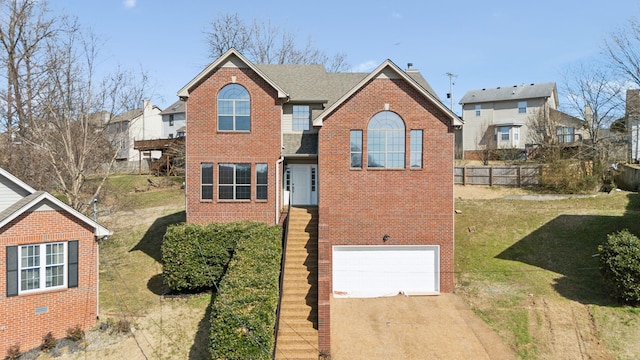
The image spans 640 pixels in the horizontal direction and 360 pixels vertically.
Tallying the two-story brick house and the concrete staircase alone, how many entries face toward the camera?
2

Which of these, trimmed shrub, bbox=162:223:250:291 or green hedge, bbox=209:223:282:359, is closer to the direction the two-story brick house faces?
the green hedge

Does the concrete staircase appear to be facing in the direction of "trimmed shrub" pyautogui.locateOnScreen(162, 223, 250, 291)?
no

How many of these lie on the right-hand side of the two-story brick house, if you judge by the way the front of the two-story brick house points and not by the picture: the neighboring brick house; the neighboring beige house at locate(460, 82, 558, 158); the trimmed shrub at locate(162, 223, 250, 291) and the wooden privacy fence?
2

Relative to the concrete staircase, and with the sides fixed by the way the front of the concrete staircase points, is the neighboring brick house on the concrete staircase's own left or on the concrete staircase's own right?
on the concrete staircase's own right

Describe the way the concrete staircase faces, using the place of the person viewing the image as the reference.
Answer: facing the viewer

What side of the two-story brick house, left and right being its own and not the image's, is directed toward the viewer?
front

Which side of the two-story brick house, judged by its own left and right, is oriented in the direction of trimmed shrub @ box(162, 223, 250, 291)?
right

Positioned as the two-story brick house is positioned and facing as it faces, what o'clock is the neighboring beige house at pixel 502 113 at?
The neighboring beige house is roughly at 7 o'clock from the two-story brick house.

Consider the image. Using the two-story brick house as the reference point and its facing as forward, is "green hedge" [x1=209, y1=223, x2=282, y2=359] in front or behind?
in front

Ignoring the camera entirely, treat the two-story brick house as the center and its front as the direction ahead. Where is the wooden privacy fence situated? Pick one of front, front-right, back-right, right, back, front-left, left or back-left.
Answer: back-left

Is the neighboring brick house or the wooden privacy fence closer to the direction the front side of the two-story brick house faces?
the neighboring brick house

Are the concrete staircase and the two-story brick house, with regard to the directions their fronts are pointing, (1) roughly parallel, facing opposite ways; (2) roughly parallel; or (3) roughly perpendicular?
roughly parallel

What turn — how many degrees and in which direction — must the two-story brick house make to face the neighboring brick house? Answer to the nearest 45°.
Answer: approximately 90° to its right

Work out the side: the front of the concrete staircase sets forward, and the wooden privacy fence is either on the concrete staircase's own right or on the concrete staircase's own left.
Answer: on the concrete staircase's own left
